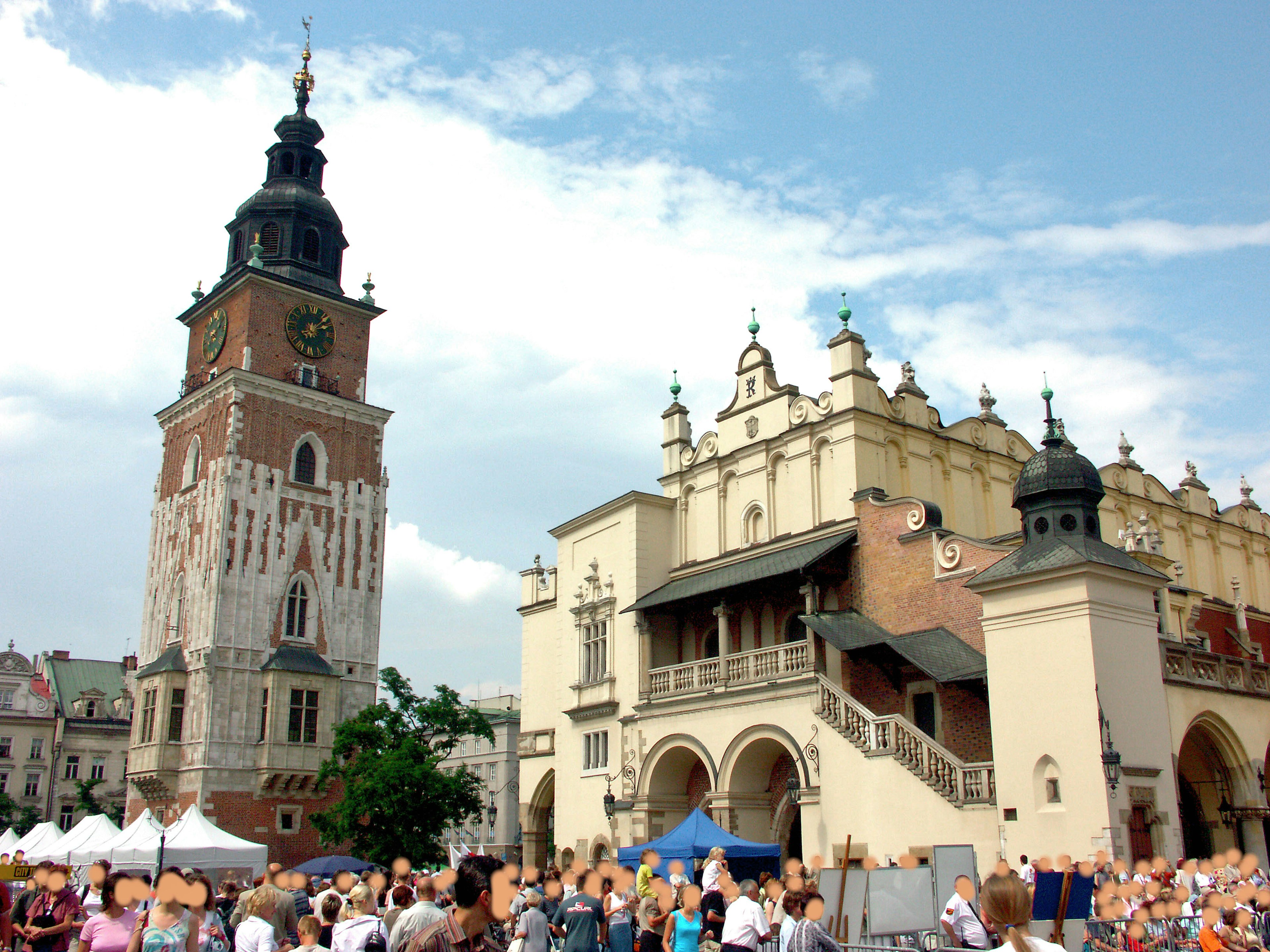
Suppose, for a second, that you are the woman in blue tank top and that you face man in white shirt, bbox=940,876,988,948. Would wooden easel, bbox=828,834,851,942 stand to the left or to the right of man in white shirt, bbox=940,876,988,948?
left

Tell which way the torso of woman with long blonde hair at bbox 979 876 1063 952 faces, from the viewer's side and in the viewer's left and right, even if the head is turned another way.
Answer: facing away from the viewer

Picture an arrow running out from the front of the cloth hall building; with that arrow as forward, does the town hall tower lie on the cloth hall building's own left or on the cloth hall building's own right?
on the cloth hall building's own right
